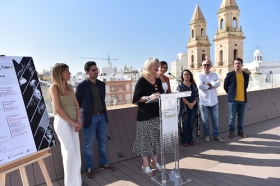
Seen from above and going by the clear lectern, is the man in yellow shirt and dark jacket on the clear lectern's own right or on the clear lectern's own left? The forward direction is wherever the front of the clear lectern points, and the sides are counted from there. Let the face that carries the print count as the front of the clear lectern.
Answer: on the clear lectern's own left

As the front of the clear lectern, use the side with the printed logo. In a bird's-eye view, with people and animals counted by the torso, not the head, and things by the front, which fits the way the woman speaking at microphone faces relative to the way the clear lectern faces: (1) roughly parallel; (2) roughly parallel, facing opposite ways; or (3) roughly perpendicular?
roughly parallel

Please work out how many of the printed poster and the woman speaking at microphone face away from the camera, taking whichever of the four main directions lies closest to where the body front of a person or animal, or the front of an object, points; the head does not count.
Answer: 0

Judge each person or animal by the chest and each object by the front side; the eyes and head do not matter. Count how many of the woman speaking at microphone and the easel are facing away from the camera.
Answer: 0

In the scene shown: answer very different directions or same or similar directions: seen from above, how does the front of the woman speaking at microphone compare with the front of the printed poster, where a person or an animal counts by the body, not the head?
same or similar directions

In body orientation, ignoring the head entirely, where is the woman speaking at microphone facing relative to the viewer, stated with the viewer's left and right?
facing the viewer and to the right of the viewer

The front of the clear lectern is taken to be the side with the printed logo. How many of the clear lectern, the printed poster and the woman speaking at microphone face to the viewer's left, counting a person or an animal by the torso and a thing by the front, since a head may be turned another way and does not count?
0

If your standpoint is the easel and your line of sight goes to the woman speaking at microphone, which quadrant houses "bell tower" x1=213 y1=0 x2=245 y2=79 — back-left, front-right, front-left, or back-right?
front-left

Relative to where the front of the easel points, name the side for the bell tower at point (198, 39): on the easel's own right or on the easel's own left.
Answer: on the easel's own left

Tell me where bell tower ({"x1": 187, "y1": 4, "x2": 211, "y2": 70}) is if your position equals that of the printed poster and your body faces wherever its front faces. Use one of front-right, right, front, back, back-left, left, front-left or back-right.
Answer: left

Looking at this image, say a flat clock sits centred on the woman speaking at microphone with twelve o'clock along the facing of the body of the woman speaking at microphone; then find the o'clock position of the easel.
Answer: The easel is roughly at 3 o'clock from the woman speaking at microphone.

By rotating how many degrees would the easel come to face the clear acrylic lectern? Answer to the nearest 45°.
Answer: approximately 45° to its left

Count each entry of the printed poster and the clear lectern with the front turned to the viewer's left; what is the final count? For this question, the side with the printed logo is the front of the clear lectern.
0
